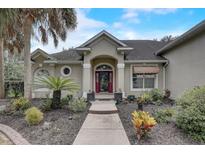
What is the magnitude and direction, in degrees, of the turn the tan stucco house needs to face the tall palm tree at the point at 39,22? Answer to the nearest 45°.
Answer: approximately 45° to its right

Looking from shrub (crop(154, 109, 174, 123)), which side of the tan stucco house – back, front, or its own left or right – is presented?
front

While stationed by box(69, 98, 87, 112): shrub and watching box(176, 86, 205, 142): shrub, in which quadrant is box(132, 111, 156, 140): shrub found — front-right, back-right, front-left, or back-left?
front-right

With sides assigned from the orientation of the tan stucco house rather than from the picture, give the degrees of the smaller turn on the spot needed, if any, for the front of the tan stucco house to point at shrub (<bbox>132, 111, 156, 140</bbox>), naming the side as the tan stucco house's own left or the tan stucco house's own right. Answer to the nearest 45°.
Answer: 0° — it already faces it

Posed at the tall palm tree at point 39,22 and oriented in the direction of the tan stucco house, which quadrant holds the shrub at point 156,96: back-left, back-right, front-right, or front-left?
front-right

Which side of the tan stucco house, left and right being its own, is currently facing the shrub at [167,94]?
left

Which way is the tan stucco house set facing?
toward the camera

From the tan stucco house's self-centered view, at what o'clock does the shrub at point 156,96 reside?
The shrub is roughly at 10 o'clock from the tan stucco house.

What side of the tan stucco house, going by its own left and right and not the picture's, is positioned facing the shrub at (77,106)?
front
